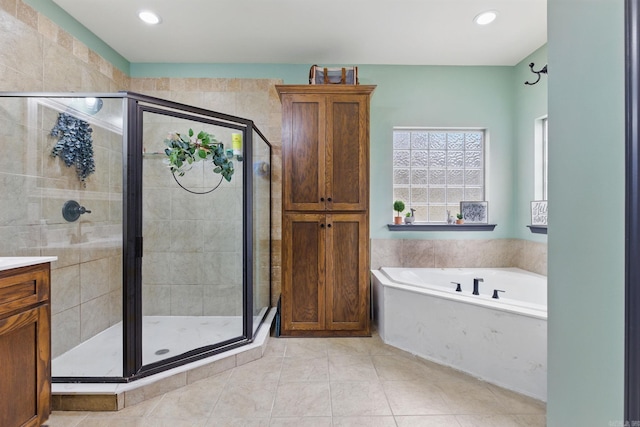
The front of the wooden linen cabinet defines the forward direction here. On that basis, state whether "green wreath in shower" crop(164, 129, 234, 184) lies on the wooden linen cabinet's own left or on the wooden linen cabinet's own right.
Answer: on the wooden linen cabinet's own right

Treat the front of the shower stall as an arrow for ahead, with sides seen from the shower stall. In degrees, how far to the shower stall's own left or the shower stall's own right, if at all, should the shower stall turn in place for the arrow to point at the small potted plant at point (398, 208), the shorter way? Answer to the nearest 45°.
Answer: approximately 45° to the shower stall's own left

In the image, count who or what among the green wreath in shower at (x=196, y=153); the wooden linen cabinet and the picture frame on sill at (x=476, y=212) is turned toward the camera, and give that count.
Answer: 3

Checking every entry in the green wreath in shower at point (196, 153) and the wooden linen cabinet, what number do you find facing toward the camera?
2

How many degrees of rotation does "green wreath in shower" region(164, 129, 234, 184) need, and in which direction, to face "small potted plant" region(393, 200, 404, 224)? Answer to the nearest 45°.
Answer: approximately 90° to its left

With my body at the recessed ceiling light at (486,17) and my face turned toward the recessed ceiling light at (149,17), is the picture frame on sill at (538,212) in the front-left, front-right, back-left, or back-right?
back-right

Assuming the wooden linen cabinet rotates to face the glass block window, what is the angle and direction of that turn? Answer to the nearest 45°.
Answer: approximately 135° to its left

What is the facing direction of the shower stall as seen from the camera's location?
facing the viewer and to the right of the viewer

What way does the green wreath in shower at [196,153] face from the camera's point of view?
toward the camera

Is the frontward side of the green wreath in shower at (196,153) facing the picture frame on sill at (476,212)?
no

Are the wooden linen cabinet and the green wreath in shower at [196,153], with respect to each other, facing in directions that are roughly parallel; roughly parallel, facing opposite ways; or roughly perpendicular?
roughly parallel

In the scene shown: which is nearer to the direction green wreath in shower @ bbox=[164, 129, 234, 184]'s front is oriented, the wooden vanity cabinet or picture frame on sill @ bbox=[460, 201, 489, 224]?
the wooden vanity cabinet

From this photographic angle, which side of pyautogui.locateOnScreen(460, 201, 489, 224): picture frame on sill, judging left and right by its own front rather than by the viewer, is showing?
front

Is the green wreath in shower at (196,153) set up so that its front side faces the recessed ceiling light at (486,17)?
no

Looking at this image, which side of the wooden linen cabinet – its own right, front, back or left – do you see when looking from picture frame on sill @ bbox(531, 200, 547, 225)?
left

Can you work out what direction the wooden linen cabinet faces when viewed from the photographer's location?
facing the viewer

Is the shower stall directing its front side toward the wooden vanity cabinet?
no
